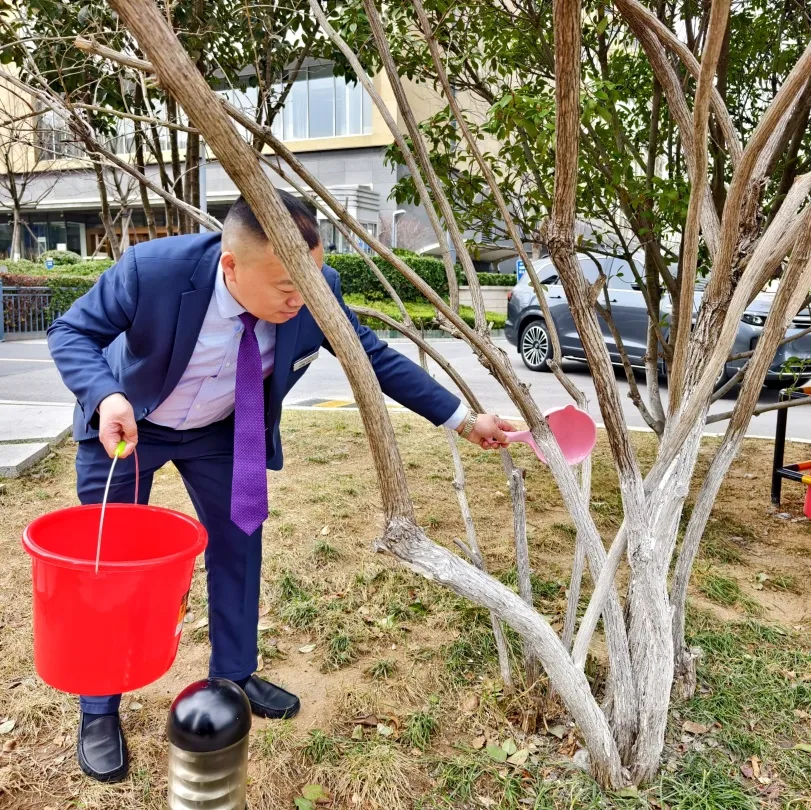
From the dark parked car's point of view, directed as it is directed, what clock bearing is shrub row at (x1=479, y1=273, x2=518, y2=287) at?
The shrub row is roughly at 7 o'clock from the dark parked car.

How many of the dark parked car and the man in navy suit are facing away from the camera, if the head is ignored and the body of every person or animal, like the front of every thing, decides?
0

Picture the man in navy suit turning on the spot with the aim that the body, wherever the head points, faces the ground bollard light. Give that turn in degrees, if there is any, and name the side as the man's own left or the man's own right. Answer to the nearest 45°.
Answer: approximately 45° to the man's own right

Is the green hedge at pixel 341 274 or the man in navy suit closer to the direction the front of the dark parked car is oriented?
the man in navy suit

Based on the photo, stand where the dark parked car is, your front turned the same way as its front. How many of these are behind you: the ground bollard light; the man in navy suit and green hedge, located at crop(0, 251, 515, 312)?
1

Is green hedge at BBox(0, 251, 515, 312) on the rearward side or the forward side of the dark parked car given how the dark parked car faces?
on the rearward side

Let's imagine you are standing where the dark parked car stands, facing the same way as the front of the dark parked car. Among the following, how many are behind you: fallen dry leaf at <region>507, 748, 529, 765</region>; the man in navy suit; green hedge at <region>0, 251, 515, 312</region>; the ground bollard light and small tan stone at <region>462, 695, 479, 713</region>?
1

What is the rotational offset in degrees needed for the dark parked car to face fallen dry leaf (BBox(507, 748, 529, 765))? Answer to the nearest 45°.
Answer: approximately 45° to its right

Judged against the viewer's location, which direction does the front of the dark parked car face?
facing the viewer and to the right of the viewer

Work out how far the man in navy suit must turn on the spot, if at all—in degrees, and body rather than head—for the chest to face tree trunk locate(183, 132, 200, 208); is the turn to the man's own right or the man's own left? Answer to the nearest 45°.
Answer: approximately 135° to the man's own left
